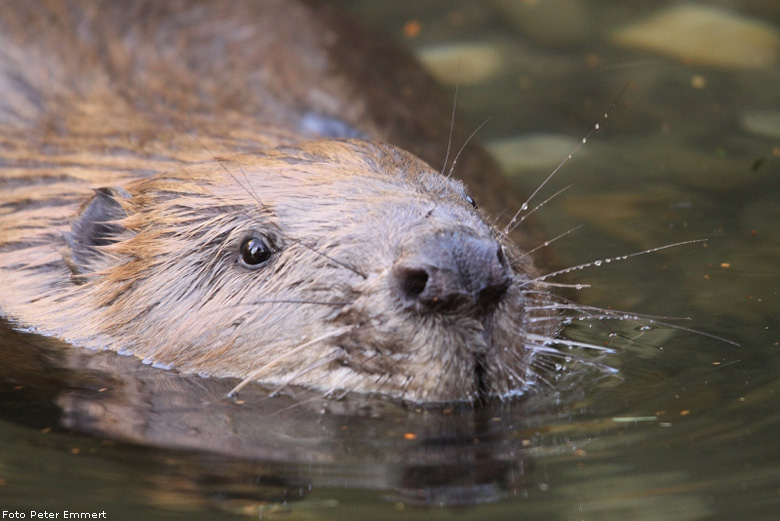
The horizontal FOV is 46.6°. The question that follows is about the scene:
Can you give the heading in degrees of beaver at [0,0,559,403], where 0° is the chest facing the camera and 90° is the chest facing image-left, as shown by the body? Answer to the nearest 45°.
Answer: approximately 315°
